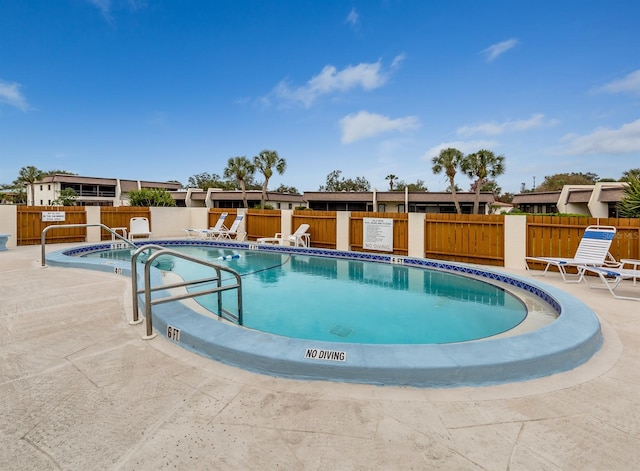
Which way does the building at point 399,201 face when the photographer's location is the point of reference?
facing the viewer

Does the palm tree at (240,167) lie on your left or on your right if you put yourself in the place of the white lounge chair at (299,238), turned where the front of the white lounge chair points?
on your right

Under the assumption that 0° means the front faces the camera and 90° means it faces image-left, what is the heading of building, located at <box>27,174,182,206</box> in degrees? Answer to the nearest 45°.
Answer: approximately 315°

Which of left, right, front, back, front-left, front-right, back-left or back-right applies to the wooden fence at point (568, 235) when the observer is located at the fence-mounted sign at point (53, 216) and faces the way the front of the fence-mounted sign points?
front-left

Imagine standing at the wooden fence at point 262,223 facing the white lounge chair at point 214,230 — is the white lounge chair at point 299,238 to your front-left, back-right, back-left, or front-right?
back-left

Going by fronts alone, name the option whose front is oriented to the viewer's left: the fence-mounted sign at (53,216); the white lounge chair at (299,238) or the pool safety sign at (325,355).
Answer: the white lounge chair

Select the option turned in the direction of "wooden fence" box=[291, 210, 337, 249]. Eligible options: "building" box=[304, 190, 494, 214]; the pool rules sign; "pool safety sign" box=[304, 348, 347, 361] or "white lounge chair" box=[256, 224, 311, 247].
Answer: the building

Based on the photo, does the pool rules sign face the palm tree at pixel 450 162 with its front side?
no

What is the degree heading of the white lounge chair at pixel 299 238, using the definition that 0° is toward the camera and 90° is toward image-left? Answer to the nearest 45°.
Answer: approximately 90°

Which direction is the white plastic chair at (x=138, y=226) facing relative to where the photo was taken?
toward the camera

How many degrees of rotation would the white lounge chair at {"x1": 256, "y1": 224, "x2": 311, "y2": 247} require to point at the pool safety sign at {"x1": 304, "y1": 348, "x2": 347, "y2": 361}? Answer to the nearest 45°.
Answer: approximately 90° to its left

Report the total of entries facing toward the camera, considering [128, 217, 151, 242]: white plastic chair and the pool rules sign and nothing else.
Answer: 2

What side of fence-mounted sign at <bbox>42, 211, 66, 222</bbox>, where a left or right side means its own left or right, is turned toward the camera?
front
